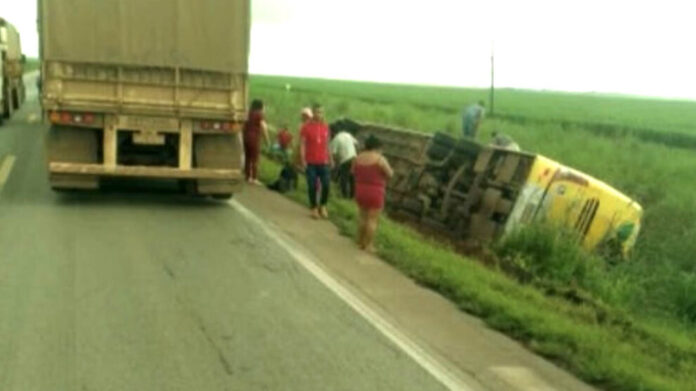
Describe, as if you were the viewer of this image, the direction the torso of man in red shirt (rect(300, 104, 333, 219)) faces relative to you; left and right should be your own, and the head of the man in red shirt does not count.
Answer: facing the viewer

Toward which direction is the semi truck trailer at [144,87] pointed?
away from the camera

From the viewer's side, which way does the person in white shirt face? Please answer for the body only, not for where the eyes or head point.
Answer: away from the camera

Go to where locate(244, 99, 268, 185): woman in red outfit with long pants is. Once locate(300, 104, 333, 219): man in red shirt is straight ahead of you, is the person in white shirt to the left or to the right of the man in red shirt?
left

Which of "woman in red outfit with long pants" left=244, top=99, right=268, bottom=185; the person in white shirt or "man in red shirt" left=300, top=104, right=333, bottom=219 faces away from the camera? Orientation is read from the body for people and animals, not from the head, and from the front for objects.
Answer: the person in white shirt

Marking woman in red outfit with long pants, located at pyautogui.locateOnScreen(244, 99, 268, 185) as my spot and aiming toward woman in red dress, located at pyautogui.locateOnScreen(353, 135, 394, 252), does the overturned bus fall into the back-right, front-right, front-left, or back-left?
front-left

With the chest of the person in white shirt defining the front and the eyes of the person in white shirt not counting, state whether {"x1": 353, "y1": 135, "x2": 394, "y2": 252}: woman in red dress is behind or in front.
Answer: behind

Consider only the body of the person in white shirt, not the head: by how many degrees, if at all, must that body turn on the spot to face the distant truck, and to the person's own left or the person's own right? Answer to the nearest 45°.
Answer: approximately 45° to the person's own left

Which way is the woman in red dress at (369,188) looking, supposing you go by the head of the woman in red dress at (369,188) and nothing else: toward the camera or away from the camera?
away from the camera
